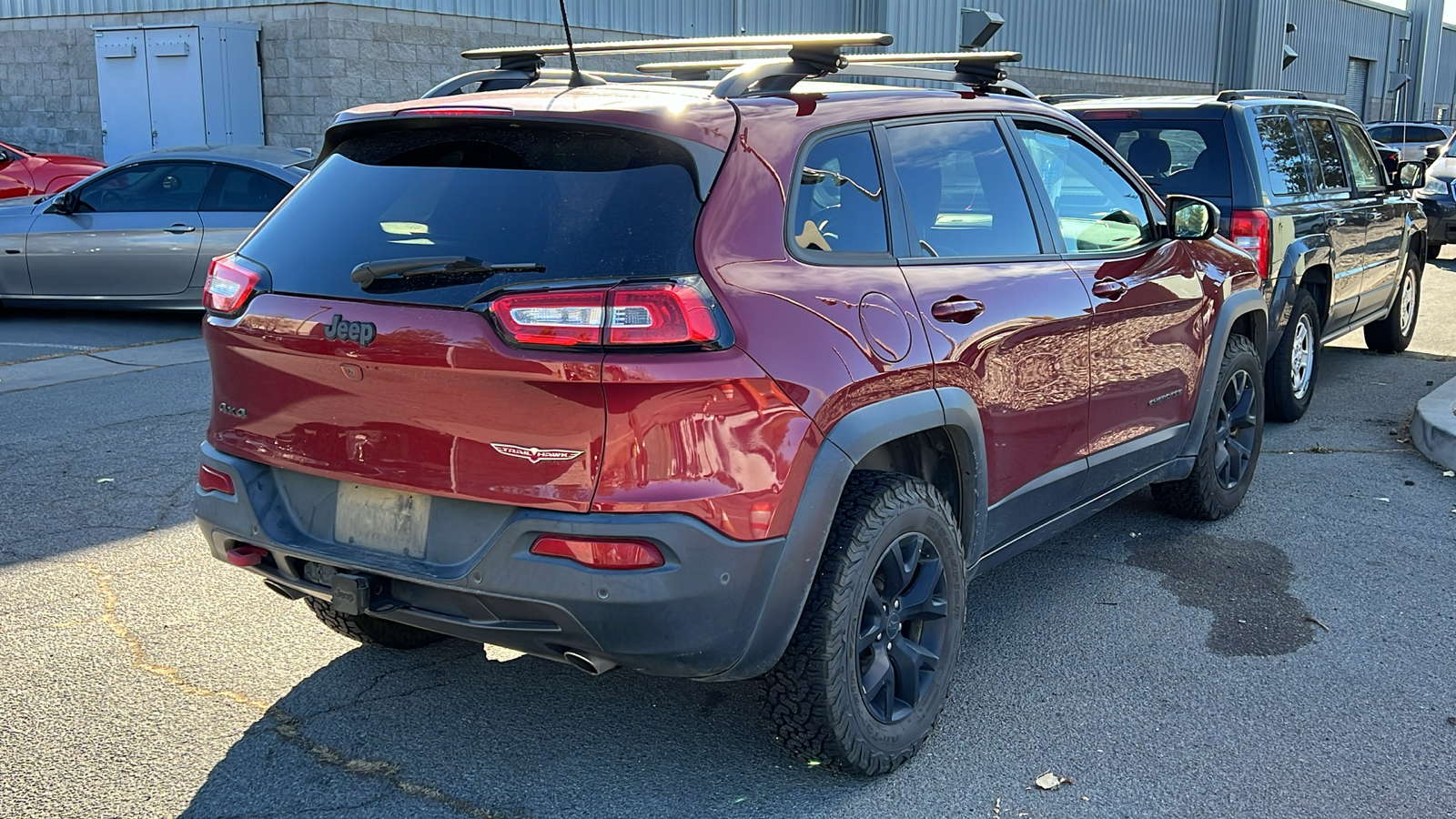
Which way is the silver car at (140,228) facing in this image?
to the viewer's left

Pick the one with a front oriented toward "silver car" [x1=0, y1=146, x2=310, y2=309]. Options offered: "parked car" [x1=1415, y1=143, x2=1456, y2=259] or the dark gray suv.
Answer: the parked car

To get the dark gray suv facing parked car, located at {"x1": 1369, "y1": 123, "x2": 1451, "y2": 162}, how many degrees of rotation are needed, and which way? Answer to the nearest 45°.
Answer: approximately 45° to its left

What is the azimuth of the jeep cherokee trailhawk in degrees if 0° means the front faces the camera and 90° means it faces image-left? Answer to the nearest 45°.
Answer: approximately 225°

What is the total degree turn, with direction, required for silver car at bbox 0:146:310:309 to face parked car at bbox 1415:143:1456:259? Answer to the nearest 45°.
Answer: approximately 180°

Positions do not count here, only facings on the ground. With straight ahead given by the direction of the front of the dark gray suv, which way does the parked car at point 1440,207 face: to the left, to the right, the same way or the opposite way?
the opposite way

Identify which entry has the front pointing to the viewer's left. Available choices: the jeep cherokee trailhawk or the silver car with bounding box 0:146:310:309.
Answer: the silver car

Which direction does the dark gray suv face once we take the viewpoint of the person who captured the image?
facing away from the viewer and to the right of the viewer

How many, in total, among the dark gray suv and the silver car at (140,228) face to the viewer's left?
1
